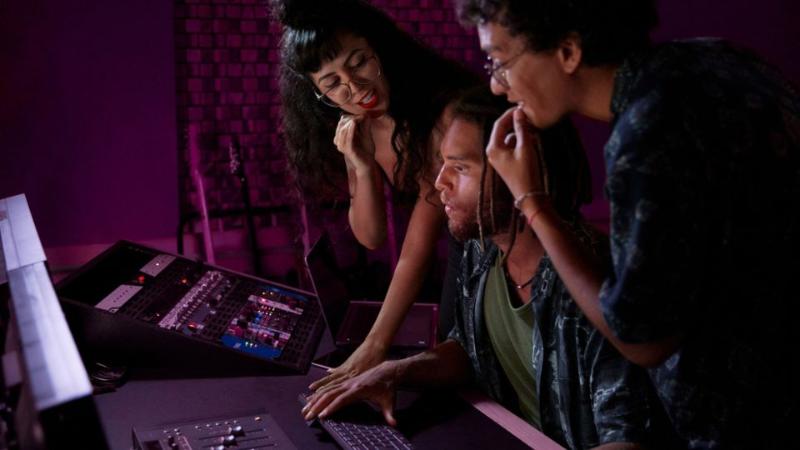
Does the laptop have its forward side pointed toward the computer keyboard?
no

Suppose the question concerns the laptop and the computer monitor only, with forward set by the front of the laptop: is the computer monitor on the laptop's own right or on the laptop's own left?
on the laptop's own right

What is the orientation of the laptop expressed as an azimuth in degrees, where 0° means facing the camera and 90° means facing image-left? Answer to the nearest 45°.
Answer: approximately 270°
